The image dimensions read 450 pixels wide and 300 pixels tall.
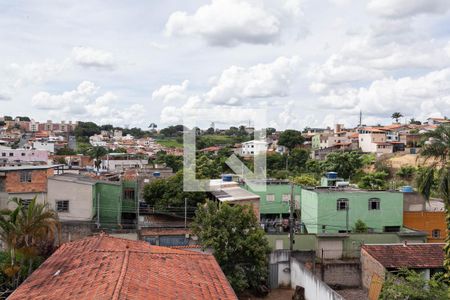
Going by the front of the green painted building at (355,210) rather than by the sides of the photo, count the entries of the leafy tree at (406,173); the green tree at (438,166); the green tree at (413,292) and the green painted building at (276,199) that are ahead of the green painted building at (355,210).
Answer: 2

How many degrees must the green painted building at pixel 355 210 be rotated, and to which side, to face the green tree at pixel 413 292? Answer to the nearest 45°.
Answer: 0° — it already faces it

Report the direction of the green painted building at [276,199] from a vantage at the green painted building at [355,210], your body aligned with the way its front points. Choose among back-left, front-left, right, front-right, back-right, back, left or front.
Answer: back-right

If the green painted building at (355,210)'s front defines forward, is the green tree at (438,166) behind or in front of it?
in front

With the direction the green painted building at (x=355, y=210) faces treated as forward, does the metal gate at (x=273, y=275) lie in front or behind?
in front

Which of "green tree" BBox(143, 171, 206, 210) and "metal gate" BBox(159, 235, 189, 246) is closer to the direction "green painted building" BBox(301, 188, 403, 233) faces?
the metal gate

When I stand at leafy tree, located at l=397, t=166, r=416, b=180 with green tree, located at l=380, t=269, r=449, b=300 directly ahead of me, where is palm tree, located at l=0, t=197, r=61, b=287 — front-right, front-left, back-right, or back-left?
front-right

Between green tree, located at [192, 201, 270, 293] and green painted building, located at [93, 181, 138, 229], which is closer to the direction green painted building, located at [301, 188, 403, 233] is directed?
the green tree

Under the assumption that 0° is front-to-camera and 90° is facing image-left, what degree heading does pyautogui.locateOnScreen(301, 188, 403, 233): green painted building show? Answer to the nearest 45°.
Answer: approximately 0°

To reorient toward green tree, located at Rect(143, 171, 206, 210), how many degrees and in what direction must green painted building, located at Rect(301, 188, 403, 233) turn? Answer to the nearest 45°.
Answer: approximately 90° to its right

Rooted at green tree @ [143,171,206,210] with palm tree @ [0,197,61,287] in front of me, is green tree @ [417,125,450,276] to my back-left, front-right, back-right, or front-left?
front-left

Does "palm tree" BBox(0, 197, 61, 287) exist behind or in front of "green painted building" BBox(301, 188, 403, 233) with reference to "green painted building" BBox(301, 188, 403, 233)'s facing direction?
in front

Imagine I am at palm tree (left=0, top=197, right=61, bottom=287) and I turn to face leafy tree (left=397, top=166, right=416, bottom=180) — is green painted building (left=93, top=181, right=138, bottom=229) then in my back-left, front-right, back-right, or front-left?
front-left
